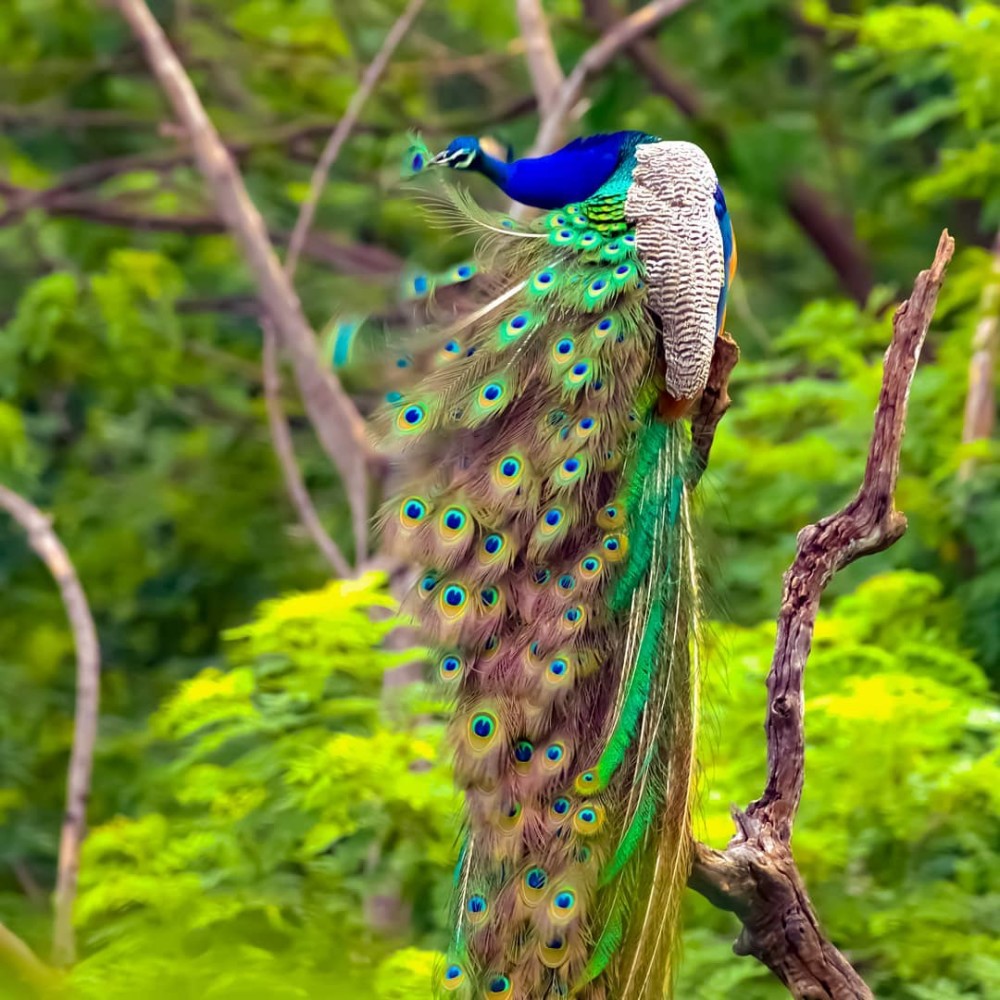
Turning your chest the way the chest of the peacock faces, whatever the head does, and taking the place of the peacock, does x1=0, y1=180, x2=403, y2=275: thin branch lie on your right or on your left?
on your left

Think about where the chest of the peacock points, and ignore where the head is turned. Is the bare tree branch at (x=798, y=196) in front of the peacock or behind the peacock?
in front

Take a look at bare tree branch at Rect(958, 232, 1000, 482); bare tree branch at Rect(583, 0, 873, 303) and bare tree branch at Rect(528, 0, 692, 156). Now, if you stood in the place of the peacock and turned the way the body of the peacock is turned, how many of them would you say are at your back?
0

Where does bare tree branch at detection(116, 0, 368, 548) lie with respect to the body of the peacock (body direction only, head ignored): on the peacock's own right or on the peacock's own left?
on the peacock's own left

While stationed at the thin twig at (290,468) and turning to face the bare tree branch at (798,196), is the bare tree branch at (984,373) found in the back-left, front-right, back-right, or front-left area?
front-right

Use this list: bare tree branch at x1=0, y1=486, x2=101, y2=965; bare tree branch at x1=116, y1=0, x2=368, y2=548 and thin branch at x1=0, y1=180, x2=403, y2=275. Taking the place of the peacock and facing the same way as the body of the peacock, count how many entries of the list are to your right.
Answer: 0

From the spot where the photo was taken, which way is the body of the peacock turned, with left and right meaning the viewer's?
facing away from the viewer and to the right of the viewer

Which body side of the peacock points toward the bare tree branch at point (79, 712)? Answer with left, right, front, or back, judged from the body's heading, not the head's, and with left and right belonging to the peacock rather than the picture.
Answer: left

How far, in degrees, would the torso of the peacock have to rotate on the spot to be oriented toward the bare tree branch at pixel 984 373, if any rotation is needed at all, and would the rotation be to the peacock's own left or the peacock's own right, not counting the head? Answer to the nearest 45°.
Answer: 0° — it already faces it
